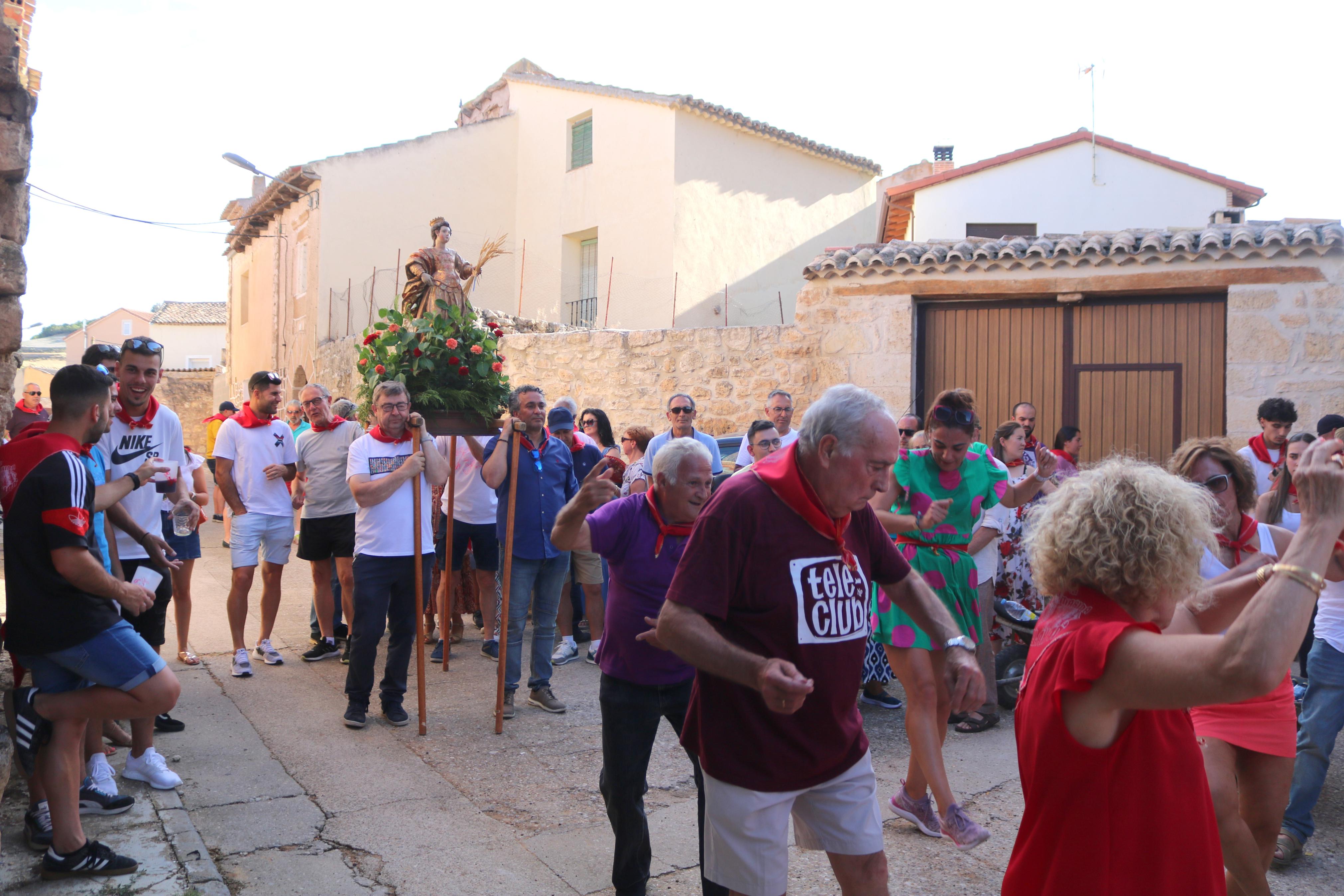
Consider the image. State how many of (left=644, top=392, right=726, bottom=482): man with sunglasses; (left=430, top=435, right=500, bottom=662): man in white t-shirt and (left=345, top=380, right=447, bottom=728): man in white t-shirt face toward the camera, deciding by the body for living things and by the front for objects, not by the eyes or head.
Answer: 3

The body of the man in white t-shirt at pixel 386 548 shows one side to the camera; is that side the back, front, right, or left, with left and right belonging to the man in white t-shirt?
front

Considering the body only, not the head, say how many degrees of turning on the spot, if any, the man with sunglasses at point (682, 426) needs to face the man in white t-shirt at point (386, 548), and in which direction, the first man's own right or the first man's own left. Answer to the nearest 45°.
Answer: approximately 45° to the first man's own right

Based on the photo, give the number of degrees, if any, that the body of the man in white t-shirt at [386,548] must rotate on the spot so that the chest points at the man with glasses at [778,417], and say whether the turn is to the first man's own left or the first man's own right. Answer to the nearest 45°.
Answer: approximately 135° to the first man's own left

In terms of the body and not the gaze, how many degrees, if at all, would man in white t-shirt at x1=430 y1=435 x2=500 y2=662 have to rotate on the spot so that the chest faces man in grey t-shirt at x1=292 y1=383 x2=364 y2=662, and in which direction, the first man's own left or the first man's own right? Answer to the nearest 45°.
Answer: approximately 90° to the first man's own right

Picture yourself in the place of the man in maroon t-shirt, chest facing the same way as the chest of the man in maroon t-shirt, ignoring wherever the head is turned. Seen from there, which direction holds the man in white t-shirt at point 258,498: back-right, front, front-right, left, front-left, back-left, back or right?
back

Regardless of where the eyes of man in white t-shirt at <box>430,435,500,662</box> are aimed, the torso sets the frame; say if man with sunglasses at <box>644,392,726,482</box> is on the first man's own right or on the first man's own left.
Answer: on the first man's own left

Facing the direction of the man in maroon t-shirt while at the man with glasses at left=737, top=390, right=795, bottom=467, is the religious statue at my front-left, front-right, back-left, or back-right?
front-right

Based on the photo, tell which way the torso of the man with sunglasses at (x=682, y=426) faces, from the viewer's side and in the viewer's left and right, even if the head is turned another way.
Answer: facing the viewer

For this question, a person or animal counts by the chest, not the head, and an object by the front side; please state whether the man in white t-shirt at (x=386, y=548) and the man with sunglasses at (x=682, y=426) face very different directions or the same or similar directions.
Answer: same or similar directions
